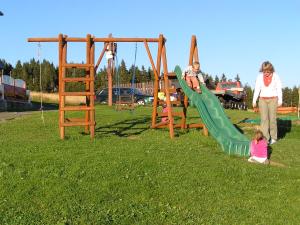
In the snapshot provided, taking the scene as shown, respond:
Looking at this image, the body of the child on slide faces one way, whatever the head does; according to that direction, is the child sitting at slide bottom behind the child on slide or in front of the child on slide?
in front

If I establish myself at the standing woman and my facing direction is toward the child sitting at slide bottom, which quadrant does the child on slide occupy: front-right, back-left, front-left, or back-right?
back-right

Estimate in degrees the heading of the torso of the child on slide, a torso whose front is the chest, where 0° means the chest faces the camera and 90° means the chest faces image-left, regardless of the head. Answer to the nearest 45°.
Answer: approximately 315°

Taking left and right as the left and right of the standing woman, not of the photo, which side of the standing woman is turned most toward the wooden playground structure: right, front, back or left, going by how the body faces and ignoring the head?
right

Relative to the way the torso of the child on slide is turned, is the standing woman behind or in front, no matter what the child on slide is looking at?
in front

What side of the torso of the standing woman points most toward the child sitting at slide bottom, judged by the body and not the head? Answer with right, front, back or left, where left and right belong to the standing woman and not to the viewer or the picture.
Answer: front

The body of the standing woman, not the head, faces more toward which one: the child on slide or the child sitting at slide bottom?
the child sitting at slide bottom

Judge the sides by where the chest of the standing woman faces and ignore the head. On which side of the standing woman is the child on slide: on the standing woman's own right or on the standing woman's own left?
on the standing woman's own right
